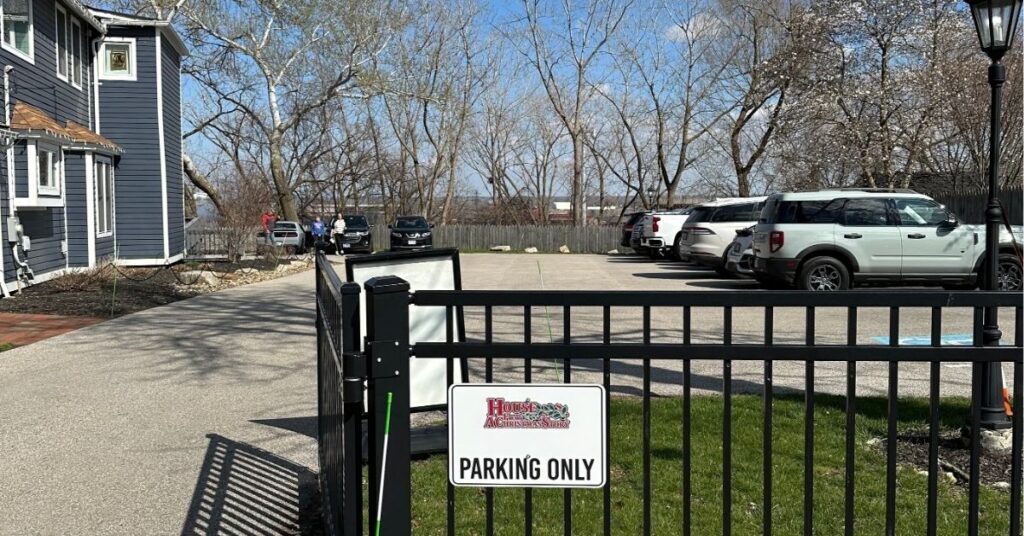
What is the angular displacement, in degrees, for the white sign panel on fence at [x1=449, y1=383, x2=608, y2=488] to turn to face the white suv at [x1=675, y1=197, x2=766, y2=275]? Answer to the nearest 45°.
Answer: approximately 180°

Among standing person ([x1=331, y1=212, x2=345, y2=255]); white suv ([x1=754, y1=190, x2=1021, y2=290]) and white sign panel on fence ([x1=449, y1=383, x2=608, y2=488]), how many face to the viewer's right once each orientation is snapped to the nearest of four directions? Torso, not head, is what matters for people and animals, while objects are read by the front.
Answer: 1

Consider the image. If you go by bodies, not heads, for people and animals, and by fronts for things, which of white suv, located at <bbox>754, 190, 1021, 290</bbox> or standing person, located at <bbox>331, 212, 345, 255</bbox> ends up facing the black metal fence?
the standing person

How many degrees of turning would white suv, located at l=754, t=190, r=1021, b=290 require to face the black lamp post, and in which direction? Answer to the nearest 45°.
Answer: approximately 90° to its right

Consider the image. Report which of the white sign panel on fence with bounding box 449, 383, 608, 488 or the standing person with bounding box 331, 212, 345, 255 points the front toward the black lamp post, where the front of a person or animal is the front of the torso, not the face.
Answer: the standing person

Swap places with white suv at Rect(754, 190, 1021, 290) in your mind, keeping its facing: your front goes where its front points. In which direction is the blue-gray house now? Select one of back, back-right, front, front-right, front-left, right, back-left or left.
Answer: back

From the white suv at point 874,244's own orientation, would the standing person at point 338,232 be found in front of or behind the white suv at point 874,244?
behind

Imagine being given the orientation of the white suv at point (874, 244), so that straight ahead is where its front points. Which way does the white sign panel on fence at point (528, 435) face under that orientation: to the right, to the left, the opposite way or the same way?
to the right

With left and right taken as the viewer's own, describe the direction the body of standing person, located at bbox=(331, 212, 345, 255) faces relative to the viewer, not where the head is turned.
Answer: facing the viewer

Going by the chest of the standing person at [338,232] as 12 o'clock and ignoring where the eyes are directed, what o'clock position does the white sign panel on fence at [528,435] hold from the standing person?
The white sign panel on fence is roughly at 12 o'clock from the standing person.

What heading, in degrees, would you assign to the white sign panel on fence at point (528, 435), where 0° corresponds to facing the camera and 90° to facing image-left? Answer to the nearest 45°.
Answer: approximately 0°

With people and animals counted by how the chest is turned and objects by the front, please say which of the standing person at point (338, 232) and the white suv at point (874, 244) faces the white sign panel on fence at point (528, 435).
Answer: the standing person

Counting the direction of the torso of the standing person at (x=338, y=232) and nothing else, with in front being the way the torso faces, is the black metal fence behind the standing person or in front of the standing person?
in front

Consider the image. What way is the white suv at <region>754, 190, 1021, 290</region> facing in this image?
to the viewer's right

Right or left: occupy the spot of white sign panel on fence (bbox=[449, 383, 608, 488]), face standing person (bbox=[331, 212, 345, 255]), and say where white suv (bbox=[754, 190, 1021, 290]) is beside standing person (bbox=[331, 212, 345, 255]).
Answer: right
